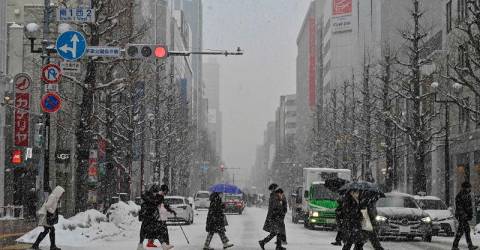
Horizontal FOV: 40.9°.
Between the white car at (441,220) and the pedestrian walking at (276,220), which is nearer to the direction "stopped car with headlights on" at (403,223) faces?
the pedestrian walking

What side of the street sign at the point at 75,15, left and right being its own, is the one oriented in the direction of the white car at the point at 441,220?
left
